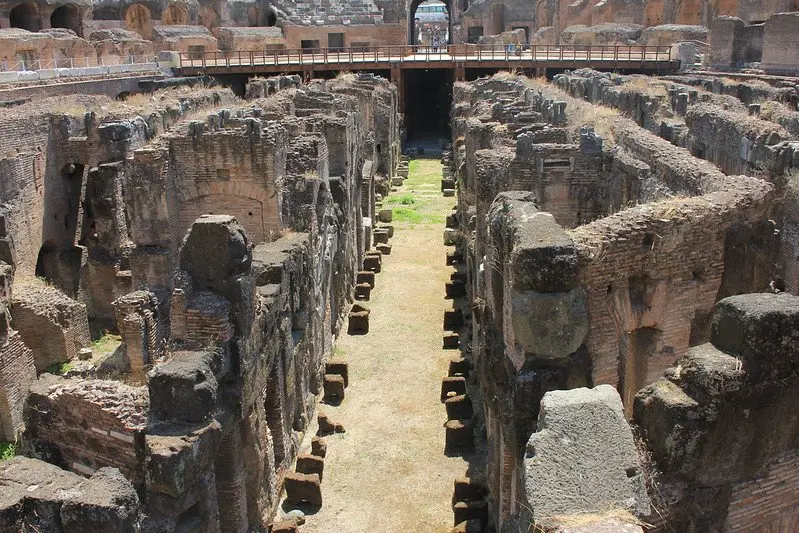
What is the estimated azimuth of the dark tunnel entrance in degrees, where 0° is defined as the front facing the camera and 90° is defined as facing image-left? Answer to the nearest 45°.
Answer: approximately 0°

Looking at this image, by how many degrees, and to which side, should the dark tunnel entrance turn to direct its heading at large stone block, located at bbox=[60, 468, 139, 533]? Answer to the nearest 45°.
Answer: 0° — it already faces it

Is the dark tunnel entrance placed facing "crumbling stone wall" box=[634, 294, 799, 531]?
yes

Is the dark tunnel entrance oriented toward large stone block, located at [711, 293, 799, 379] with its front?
yes

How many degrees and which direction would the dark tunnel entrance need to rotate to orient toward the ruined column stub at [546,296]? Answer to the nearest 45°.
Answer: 0° — it already faces it

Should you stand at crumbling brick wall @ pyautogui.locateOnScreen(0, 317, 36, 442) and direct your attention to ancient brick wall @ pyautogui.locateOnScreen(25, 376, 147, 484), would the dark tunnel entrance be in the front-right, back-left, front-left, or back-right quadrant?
back-left

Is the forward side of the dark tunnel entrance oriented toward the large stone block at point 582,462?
yes
